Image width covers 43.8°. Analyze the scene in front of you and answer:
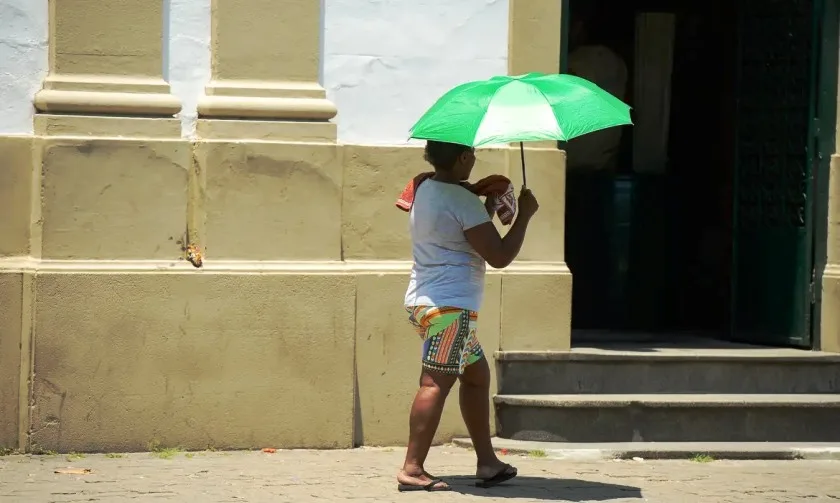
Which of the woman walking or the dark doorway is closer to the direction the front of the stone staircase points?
the woman walking

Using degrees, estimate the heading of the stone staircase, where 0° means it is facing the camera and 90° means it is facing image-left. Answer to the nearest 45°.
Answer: approximately 0°

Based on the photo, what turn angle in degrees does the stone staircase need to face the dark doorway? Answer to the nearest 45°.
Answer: approximately 180°

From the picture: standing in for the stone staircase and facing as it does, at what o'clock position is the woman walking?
The woman walking is roughly at 1 o'clock from the stone staircase.
